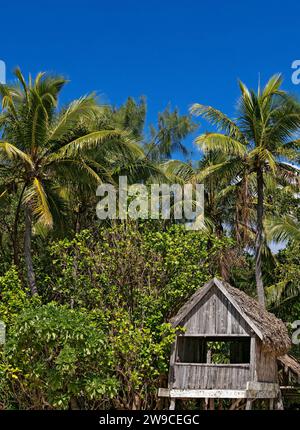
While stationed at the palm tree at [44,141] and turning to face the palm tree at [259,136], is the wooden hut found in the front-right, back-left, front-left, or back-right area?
front-right

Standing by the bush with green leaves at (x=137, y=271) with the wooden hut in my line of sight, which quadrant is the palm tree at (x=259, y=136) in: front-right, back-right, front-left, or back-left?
front-left

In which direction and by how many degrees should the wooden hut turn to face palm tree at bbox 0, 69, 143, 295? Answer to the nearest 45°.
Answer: approximately 135° to its right

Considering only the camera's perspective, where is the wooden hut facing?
facing the viewer

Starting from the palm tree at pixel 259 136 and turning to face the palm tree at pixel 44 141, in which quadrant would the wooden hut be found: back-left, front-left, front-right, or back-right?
front-left

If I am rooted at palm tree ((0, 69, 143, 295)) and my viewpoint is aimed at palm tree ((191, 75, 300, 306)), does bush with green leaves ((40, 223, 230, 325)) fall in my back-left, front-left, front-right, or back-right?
front-right

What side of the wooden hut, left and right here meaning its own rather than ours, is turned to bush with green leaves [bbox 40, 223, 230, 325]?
right

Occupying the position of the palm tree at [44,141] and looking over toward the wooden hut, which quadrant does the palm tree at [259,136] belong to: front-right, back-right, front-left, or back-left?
front-left

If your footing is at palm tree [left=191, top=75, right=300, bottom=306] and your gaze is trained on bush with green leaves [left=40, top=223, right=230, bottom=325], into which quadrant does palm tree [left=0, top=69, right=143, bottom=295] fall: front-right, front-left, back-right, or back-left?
front-right
